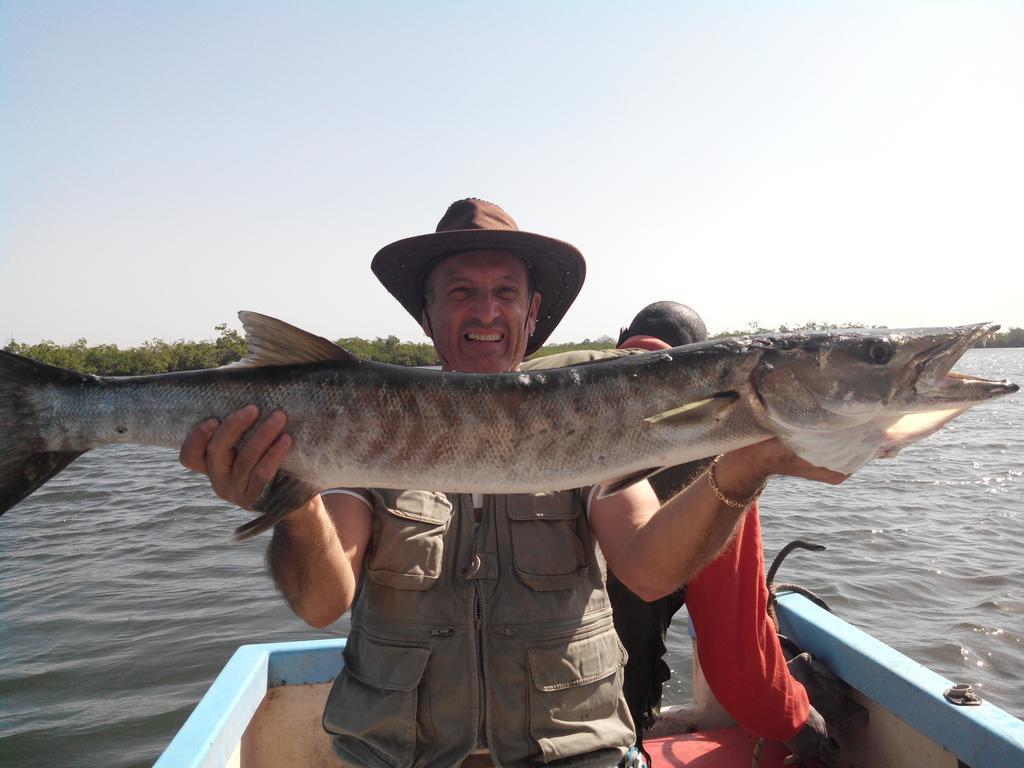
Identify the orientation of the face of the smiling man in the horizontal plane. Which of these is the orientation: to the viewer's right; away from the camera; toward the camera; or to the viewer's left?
toward the camera

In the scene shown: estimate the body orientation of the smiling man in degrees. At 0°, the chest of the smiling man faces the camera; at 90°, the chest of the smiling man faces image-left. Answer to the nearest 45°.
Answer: approximately 0°
